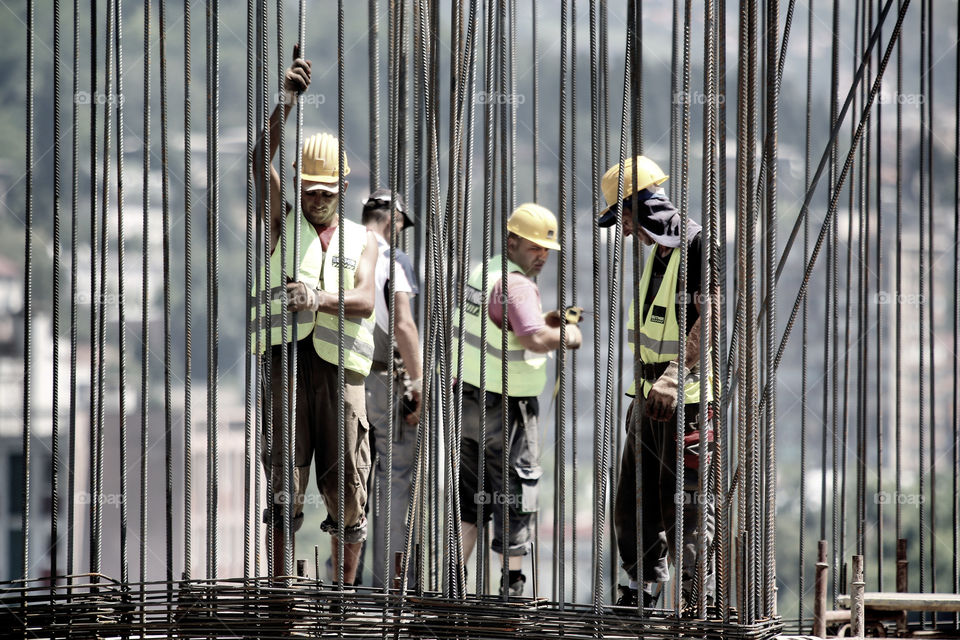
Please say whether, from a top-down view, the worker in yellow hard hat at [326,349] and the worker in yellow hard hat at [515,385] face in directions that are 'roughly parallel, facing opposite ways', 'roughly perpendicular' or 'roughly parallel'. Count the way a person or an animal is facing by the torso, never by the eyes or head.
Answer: roughly perpendicular

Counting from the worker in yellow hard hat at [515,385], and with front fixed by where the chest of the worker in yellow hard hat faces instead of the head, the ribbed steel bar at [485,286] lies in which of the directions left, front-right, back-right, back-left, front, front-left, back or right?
right

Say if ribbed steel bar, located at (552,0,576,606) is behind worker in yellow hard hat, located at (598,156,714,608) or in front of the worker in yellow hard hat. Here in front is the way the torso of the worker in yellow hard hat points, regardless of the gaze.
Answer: in front

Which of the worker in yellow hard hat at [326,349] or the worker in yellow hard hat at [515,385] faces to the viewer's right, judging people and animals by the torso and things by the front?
the worker in yellow hard hat at [515,385]

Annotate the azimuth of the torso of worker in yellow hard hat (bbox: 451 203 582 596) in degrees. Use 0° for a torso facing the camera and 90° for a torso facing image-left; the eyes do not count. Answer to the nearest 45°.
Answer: approximately 270°

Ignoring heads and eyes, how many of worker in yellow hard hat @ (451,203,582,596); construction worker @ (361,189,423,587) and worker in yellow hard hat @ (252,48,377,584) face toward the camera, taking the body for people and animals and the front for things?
1

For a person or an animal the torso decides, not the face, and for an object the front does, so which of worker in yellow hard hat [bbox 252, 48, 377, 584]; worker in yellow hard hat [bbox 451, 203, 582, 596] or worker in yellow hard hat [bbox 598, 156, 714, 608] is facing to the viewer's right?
worker in yellow hard hat [bbox 451, 203, 582, 596]
